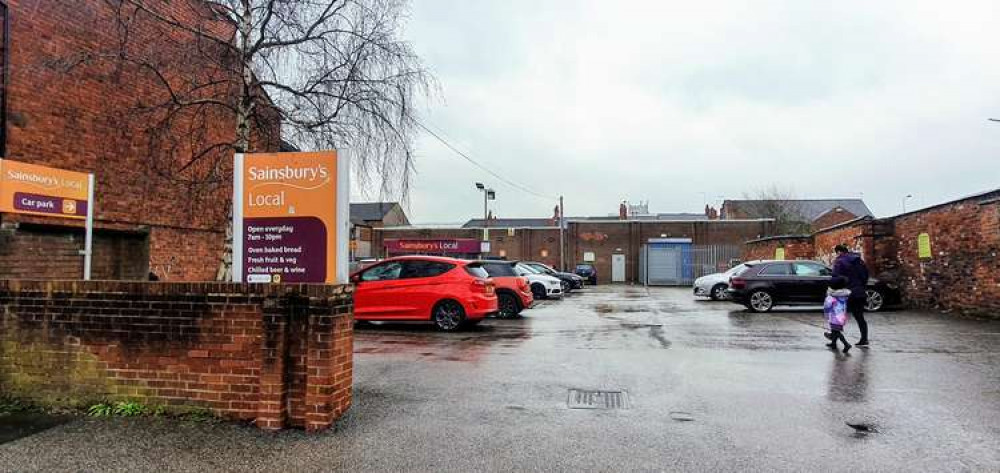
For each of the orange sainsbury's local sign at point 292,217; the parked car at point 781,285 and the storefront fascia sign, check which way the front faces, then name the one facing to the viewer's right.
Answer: the parked car

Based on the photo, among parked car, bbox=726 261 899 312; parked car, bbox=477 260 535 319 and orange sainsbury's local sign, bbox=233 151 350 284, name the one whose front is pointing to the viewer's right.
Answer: parked car, bbox=726 261 899 312

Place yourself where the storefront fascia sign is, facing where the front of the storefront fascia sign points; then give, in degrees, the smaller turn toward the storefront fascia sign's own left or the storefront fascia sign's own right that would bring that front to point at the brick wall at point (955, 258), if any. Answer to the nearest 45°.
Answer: approximately 45° to the storefront fascia sign's own left

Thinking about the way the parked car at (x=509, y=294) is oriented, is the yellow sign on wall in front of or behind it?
behind

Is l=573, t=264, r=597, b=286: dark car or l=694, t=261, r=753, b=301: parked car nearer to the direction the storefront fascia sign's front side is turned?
the parked car

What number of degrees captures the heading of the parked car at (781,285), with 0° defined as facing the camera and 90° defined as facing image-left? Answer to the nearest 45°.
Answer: approximately 270°
